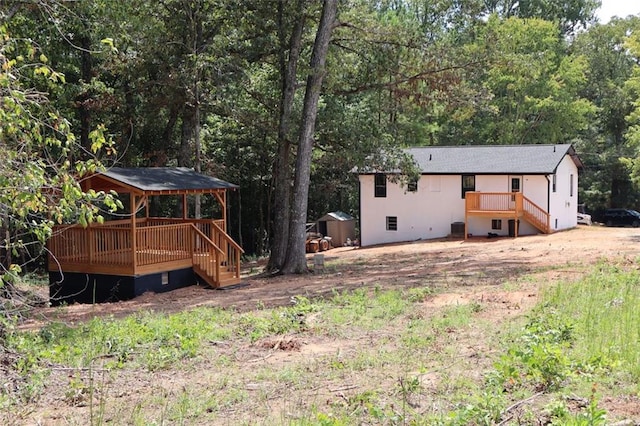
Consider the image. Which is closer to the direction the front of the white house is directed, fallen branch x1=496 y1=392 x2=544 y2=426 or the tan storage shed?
the tan storage shed

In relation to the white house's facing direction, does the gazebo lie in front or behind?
behind

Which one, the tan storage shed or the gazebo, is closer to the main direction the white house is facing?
the tan storage shed

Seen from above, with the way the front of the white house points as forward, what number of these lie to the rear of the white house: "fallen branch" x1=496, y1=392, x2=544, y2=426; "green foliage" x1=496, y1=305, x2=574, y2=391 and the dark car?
2

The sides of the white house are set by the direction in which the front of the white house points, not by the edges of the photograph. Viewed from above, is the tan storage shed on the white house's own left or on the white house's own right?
on the white house's own left
